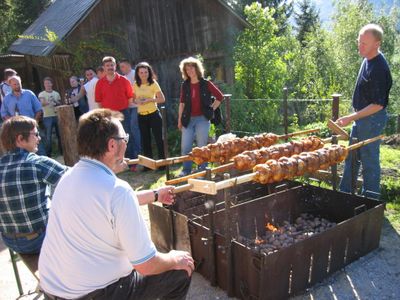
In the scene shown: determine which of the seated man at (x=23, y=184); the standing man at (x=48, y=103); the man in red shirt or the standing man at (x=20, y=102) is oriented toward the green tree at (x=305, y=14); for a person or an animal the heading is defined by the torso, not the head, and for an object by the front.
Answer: the seated man

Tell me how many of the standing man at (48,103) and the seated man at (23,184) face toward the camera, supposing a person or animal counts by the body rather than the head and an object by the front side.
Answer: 1

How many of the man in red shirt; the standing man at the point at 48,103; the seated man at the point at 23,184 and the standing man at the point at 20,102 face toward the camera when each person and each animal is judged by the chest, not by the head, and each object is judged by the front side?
3

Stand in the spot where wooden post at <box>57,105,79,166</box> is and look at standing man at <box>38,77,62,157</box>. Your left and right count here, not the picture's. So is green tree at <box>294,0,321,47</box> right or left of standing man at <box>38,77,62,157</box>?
right

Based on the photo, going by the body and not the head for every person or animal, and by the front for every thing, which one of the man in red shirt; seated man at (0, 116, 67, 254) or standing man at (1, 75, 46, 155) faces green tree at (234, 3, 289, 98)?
the seated man

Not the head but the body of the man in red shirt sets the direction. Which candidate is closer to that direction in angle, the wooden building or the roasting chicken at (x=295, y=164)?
the roasting chicken

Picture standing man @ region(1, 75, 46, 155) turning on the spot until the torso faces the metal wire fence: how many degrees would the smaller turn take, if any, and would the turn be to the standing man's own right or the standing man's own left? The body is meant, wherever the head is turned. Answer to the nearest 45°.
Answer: approximately 90° to the standing man's own left

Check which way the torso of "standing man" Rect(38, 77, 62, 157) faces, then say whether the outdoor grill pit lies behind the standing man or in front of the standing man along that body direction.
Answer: in front

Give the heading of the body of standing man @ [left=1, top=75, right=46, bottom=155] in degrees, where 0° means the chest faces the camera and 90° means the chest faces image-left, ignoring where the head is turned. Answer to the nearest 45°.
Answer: approximately 0°
